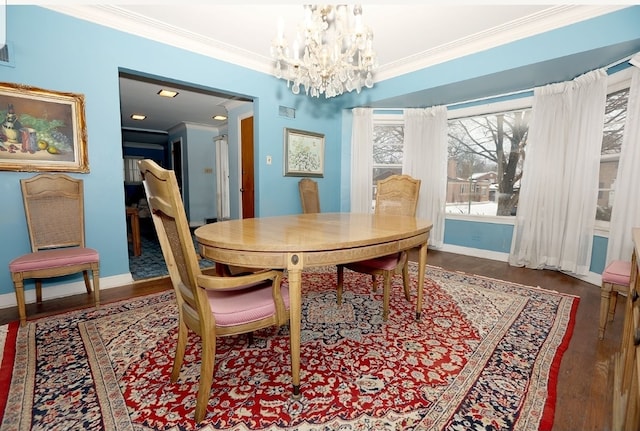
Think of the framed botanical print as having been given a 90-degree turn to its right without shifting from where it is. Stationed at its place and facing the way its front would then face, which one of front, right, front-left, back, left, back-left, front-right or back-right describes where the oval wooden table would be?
front-left

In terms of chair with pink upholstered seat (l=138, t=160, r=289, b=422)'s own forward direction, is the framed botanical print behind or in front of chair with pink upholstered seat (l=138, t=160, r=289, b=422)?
in front

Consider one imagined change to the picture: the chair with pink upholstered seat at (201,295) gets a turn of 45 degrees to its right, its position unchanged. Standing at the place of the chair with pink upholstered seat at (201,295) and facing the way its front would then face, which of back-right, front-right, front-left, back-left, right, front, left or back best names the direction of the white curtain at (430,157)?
front-left

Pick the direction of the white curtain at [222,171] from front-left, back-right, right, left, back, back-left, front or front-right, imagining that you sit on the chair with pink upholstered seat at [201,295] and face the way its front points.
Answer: front-left

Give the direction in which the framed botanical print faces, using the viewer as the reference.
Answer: facing the viewer and to the right of the viewer

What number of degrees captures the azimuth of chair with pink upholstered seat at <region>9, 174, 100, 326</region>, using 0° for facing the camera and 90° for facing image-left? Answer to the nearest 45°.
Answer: approximately 0°

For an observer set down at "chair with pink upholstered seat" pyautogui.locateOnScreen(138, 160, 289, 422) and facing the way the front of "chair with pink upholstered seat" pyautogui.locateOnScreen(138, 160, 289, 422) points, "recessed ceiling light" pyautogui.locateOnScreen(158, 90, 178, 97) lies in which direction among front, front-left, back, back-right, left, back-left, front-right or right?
front-left

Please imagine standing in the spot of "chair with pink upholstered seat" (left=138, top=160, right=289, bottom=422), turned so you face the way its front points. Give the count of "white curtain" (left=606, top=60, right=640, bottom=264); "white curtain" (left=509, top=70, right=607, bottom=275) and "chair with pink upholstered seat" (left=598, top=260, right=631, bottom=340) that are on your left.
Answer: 0

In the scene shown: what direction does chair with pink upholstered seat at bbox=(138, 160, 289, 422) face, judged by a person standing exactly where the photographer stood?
facing away from the viewer and to the right of the viewer

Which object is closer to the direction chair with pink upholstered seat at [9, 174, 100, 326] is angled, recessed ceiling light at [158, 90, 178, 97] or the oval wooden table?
the oval wooden table

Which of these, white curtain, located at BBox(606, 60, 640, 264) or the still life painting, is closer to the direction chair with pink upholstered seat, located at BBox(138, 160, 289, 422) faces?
the white curtain

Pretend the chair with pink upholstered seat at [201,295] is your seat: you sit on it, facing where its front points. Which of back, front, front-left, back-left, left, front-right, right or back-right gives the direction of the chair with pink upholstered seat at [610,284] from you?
front-right

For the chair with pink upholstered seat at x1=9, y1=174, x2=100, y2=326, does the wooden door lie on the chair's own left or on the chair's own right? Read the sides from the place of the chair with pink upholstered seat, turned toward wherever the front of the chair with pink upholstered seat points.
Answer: on the chair's own left

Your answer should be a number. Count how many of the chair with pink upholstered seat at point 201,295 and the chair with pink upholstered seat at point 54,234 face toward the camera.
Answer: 1

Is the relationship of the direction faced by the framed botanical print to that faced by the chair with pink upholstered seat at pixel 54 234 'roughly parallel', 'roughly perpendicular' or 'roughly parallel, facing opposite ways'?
roughly parallel

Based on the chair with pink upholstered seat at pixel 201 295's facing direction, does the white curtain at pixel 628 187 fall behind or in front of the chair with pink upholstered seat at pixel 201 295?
in front

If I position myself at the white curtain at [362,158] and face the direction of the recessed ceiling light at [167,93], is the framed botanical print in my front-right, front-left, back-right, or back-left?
front-left

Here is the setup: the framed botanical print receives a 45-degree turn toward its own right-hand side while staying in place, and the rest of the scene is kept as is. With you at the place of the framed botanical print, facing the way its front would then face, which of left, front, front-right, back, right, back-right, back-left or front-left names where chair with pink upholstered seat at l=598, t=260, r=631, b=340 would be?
front-left
